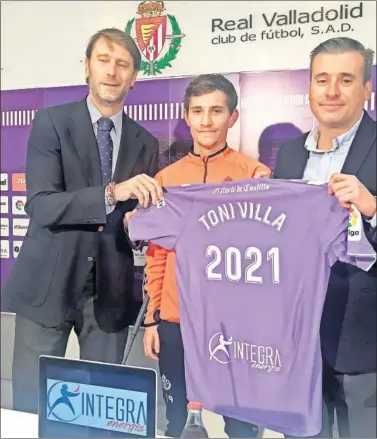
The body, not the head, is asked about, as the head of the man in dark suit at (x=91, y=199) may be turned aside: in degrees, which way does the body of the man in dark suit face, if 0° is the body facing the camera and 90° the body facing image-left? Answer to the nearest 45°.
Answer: approximately 315°

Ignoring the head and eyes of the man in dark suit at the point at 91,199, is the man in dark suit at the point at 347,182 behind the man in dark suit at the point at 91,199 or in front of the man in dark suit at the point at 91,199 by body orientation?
in front
